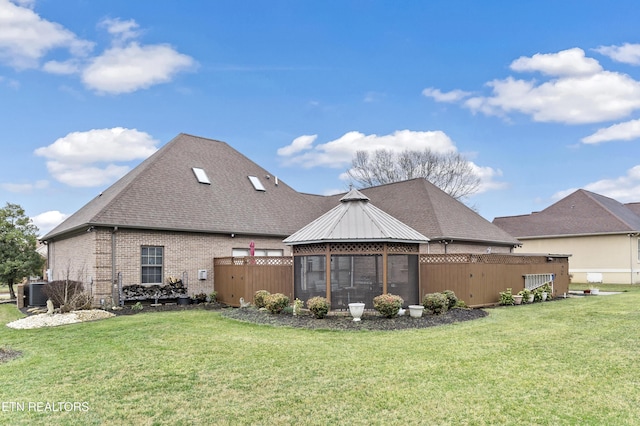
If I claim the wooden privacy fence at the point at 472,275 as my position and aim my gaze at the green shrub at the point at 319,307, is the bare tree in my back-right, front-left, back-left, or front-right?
back-right

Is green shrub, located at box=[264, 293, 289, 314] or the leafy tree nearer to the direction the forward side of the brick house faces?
the leafy tree

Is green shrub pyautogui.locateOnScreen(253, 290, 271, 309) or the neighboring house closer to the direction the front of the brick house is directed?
the neighboring house

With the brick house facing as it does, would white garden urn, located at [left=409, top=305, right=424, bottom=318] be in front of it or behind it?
behind

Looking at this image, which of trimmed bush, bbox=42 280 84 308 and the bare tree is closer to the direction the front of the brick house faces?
the bare tree

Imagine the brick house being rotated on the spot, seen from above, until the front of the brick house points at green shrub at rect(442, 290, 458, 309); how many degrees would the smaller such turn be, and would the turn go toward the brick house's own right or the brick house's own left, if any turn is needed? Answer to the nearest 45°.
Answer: approximately 135° to the brick house's own right

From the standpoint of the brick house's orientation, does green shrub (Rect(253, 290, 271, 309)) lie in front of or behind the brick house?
behind

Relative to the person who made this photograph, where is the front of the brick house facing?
facing away from the viewer
